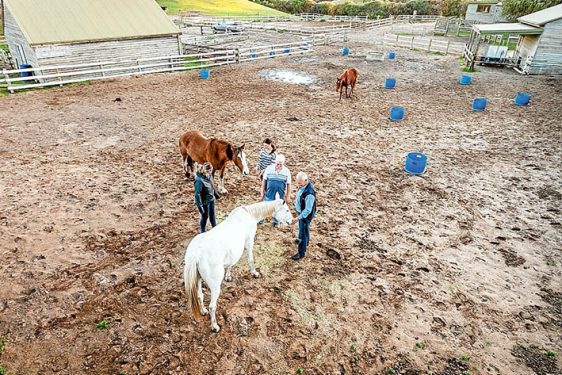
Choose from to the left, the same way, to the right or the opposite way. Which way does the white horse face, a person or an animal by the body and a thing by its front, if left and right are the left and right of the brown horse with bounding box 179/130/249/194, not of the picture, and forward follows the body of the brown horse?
to the left

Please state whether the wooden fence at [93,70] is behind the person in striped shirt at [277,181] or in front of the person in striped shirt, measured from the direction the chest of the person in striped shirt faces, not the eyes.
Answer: behind

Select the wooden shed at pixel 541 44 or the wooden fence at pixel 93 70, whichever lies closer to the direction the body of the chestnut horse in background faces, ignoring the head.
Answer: the wooden fence

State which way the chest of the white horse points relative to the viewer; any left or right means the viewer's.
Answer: facing away from the viewer and to the right of the viewer

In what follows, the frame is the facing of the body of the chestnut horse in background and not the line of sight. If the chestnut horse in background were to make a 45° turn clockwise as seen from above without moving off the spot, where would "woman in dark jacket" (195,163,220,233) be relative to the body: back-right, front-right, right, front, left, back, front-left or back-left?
left

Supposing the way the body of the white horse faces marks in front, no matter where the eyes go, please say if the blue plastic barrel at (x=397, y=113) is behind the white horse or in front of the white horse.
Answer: in front

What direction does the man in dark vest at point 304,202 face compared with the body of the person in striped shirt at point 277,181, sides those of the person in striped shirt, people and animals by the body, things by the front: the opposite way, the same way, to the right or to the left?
to the right

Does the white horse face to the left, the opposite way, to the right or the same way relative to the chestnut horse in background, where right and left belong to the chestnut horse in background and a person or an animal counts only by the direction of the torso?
the opposite way

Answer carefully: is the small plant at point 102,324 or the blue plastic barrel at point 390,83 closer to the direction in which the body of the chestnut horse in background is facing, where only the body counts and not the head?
the small plant

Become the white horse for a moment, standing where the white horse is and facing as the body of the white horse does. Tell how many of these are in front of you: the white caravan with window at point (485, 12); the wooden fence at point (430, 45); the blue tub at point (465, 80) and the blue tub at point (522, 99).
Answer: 4

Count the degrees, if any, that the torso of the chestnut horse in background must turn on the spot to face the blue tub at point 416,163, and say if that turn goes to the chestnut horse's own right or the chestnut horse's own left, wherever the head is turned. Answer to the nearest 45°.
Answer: approximately 45° to the chestnut horse's own left

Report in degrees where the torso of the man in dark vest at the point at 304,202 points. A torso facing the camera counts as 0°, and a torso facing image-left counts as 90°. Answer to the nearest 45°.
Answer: approximately 90°
